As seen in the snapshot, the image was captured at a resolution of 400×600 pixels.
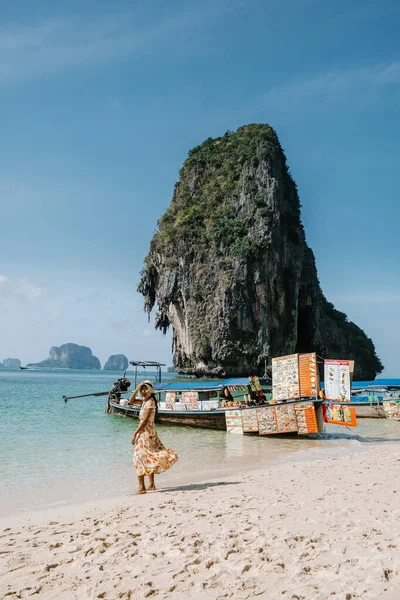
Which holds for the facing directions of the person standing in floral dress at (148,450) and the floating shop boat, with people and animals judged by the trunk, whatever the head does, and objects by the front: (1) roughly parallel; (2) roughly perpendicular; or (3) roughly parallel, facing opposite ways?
roughly perpendicular

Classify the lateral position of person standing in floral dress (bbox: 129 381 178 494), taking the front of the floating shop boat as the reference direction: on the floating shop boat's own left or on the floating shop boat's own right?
on the floating shop boat's own right

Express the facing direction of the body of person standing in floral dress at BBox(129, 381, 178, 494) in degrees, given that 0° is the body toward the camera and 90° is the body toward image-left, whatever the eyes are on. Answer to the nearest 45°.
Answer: approximately 45°

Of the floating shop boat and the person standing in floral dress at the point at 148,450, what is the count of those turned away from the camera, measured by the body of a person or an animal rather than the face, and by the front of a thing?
0

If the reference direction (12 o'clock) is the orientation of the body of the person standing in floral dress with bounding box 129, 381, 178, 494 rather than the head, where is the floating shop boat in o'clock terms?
The floating shop boat is roughly at 5 o'clock from the person standing in floral dress.
